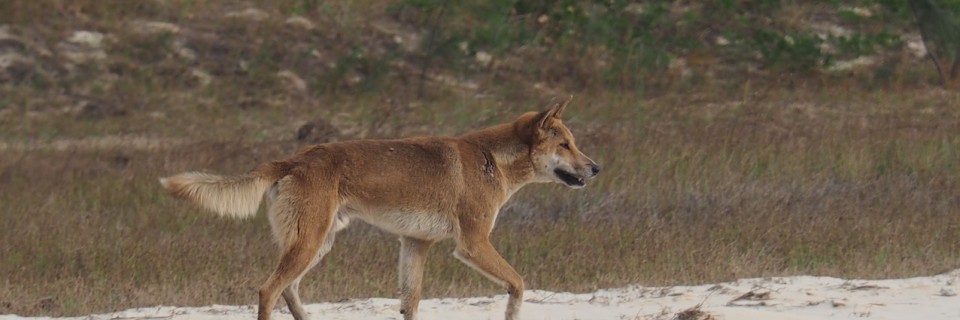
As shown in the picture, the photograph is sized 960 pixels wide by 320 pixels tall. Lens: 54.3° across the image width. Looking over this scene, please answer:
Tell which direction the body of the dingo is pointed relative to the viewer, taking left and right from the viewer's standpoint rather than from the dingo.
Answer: facing to the right of the viewer
